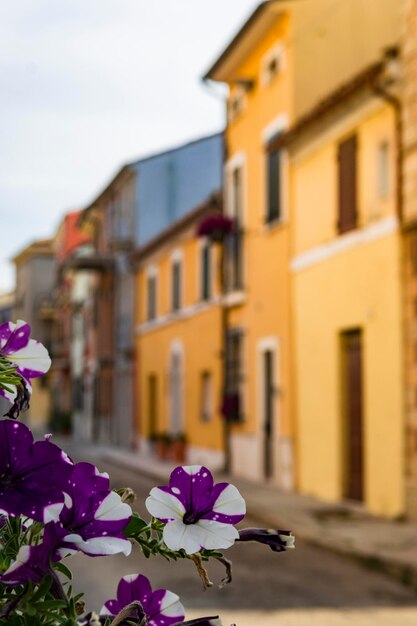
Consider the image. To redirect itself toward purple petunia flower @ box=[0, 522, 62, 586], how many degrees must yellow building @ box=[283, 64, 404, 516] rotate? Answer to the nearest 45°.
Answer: approximately 45° to its left

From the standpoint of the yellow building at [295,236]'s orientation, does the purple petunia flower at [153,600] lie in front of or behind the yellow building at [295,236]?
in front

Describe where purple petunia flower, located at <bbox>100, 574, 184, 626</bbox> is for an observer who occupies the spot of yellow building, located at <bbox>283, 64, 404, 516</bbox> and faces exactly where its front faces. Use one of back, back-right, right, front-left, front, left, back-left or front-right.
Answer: front-left

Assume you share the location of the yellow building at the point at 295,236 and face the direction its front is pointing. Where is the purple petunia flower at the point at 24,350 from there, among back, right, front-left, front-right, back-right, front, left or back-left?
front-left

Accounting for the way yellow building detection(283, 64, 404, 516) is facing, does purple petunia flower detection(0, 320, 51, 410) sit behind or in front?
in front

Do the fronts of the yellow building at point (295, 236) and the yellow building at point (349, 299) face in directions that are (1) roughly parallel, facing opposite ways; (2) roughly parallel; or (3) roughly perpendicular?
roughly parallel

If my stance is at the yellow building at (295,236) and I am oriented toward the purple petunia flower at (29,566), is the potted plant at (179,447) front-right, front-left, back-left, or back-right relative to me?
back-right

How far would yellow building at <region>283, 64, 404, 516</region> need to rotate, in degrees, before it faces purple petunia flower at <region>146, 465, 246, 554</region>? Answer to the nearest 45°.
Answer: approximately 45° to its left

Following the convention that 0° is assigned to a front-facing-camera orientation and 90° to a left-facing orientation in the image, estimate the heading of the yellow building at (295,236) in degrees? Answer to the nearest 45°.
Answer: approximately 45°

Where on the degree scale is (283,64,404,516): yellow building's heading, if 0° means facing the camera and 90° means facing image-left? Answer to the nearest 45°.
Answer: approximately 45°

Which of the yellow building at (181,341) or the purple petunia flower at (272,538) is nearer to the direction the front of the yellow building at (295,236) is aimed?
the purple petunia flower
